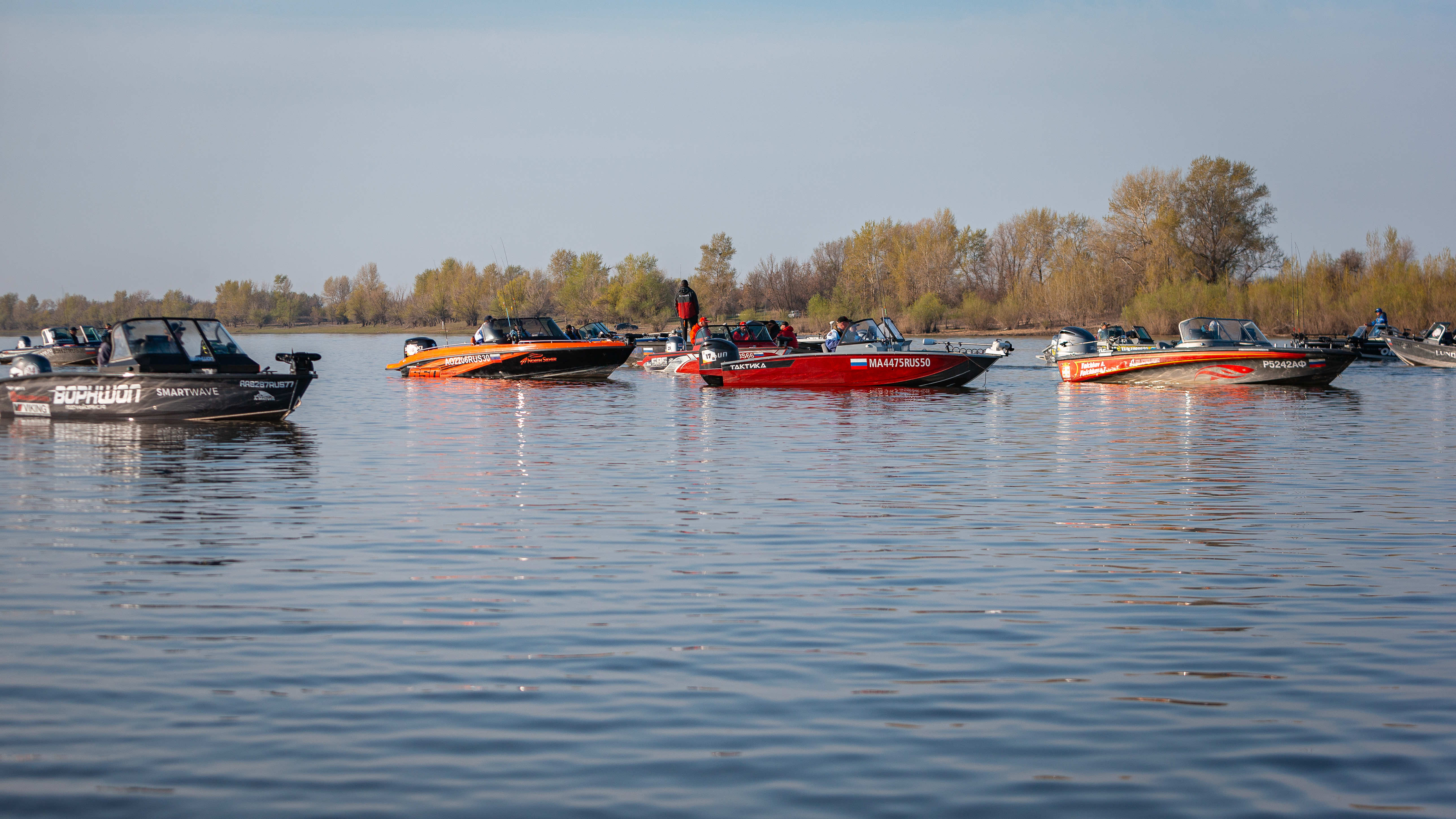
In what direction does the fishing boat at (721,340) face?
to the viewer's right

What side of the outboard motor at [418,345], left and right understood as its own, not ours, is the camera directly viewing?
right

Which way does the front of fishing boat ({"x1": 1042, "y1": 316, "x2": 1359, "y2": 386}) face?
to the viewer's right

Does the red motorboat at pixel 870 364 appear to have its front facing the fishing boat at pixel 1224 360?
yes

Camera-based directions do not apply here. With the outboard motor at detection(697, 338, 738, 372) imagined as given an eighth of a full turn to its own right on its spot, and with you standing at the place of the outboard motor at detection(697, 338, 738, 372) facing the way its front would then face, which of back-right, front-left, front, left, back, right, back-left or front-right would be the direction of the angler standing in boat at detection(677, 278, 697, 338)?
back-left

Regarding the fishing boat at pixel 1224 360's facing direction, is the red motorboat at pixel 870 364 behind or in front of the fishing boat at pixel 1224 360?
behind

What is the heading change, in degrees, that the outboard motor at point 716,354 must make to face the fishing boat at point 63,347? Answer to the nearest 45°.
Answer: approximately 180°

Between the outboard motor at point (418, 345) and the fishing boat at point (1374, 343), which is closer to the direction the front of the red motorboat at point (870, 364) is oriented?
the fishing boat

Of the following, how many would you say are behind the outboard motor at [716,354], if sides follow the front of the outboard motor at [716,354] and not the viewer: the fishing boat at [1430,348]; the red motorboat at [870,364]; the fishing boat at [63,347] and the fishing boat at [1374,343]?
1

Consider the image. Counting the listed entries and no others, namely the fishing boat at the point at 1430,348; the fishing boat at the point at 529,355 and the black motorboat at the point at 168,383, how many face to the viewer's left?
1

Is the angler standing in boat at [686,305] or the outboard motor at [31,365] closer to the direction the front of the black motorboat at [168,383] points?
the angler standing in boat

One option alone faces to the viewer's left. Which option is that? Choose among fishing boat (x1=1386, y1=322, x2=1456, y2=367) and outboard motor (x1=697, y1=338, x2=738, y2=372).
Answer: the fishing boat

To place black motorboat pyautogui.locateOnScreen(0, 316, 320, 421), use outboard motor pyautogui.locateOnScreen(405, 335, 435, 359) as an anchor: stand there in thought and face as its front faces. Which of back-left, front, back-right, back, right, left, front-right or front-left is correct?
right
